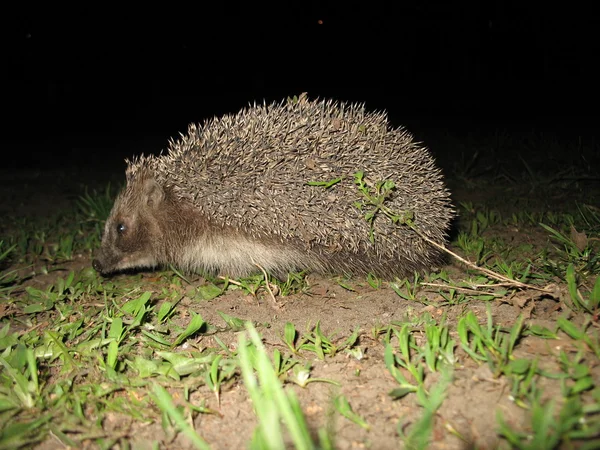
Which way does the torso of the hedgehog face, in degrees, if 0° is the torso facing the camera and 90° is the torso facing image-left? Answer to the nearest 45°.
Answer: approximately 90°
